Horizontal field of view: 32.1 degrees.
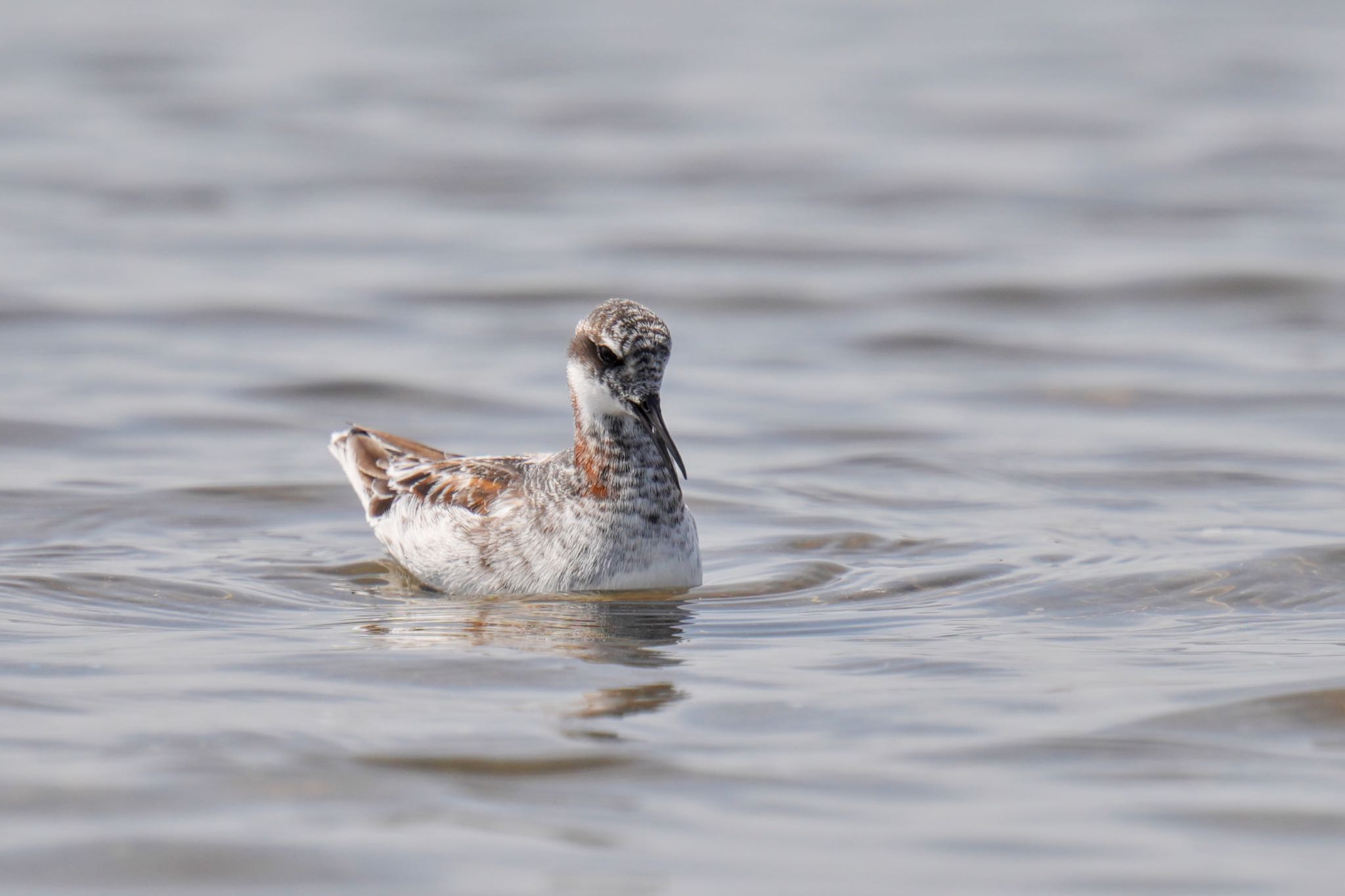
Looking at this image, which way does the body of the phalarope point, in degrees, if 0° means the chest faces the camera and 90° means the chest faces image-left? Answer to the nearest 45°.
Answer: approximately 315°
